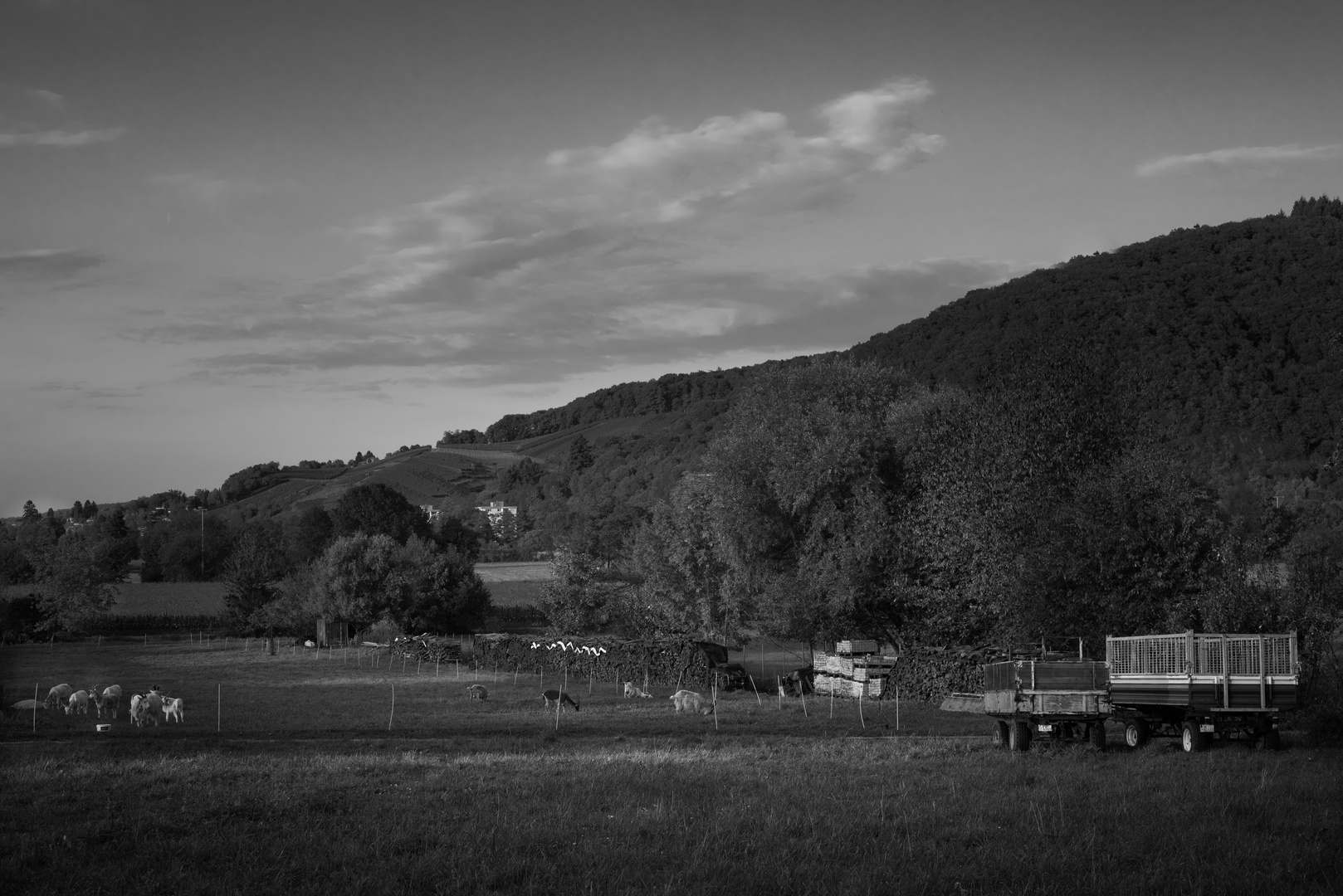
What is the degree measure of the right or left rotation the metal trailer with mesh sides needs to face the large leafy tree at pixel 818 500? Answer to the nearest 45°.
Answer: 0° — it already faces it

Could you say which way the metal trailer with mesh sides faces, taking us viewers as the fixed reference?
facing away from the viewer and to the left of the viewer

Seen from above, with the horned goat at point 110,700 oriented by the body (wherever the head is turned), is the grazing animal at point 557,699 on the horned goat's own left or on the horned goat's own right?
on the horned goat's own left

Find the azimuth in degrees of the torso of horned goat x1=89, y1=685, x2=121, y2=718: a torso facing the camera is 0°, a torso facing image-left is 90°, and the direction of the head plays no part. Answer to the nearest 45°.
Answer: approximately 45°
